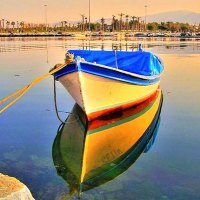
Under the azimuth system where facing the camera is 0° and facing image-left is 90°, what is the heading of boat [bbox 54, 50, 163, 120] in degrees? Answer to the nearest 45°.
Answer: approximately 45°
